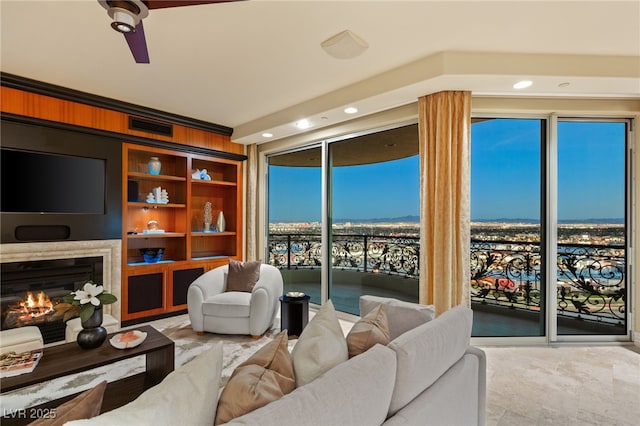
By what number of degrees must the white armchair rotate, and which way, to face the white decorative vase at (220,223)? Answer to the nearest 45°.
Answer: approximately 135° to its right

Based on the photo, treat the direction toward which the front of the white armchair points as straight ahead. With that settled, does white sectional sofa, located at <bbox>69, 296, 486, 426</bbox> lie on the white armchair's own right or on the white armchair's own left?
on the white armchair's own left

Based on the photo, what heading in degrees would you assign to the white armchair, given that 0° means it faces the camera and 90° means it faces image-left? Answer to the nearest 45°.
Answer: approximately 45°

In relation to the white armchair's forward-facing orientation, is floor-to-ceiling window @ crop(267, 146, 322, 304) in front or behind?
behind

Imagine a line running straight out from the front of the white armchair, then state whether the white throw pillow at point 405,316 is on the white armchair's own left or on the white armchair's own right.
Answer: on the white armchair's own left

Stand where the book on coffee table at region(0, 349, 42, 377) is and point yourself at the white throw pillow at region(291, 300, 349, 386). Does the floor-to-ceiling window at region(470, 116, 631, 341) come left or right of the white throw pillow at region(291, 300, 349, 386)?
left

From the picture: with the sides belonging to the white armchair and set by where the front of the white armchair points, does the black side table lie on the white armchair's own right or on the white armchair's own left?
on the white armchair's own left

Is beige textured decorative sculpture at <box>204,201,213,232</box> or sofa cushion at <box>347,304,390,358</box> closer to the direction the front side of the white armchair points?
the sofa cushion

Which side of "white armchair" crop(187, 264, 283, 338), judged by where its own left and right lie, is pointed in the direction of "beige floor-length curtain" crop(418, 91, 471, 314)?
left

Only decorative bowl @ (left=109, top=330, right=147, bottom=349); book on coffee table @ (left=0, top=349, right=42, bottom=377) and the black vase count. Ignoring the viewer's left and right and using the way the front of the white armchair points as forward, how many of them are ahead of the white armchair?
3
